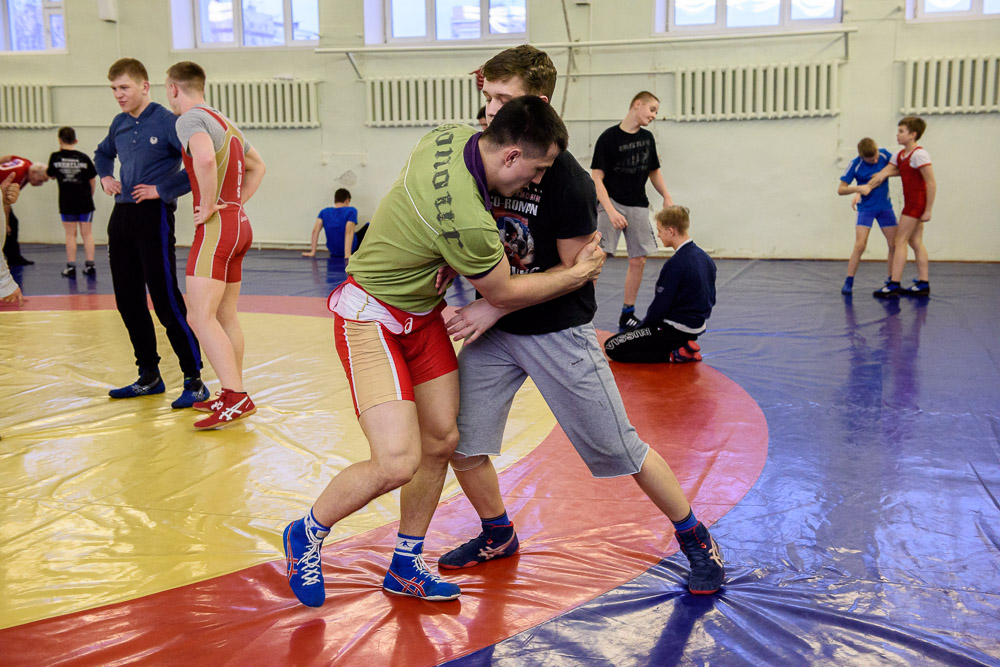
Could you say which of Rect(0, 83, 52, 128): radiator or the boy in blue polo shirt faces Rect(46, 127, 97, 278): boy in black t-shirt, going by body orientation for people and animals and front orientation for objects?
the radiator

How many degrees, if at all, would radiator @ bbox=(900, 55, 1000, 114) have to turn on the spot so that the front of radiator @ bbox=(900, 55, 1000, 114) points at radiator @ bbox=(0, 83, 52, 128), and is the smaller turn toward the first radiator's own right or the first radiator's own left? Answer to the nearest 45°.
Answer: approximately 90° to the first radiator's own right

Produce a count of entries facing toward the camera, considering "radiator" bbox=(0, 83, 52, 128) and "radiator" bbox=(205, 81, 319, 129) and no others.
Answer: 2

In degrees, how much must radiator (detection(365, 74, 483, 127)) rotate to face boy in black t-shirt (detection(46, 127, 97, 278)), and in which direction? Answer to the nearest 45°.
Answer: approximately 45° to its right
